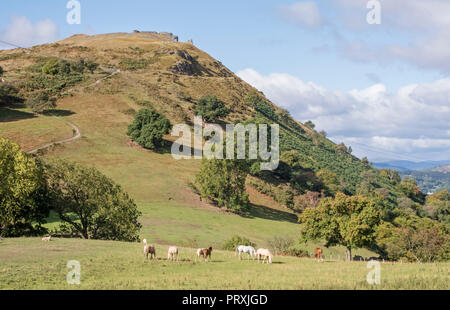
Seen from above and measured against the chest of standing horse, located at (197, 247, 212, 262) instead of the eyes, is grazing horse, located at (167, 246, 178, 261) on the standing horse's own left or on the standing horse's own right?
on the standing horse's own right
